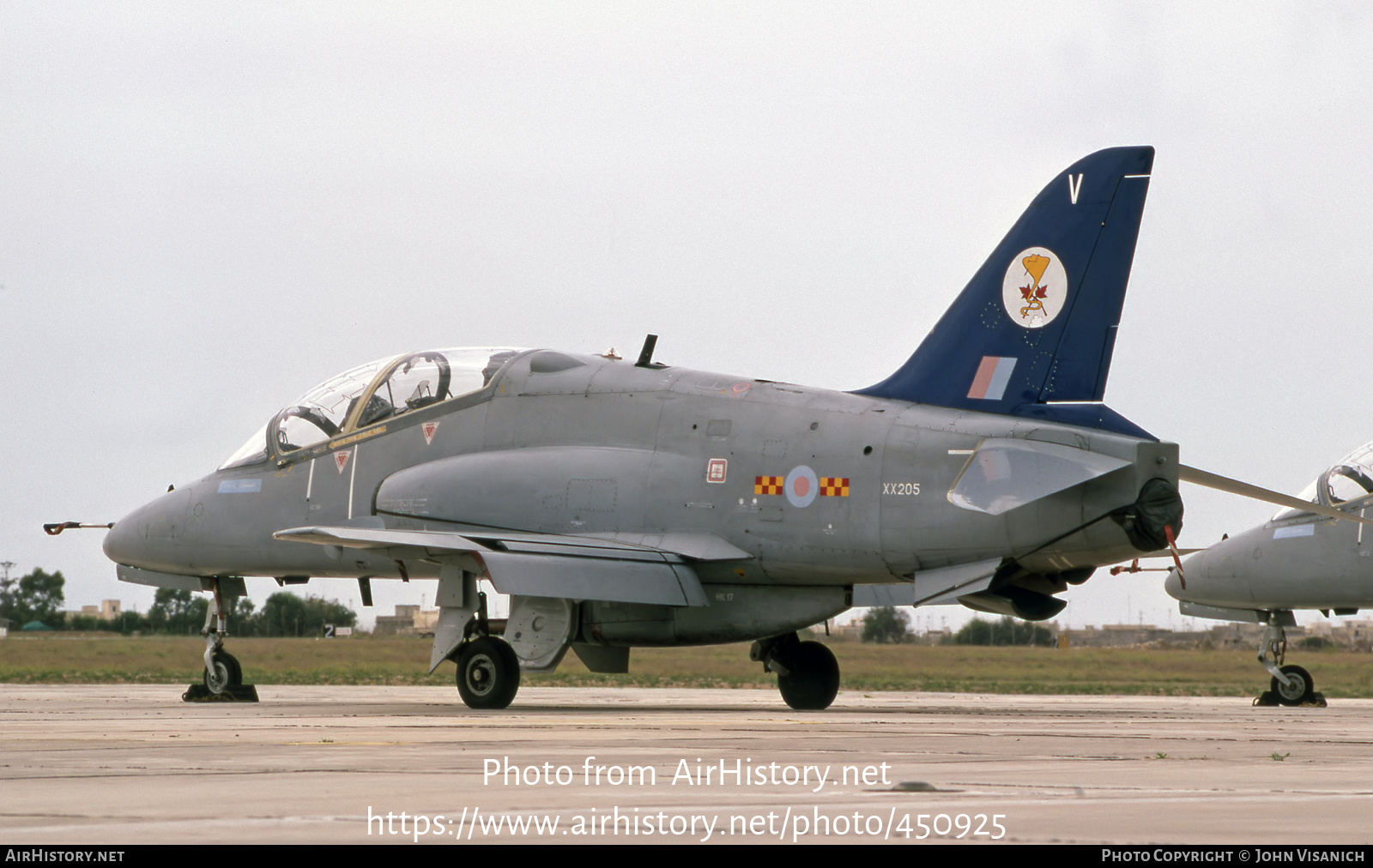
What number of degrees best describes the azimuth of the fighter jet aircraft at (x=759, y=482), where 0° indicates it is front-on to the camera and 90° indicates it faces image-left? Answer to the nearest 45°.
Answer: approximately 135°
